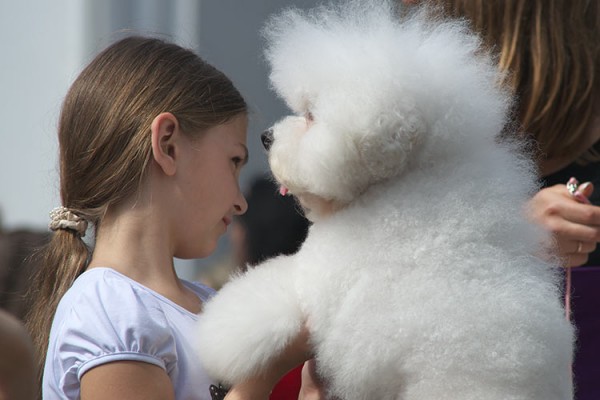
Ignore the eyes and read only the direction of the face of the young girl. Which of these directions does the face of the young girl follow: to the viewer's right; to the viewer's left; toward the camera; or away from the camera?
to the viewer's right

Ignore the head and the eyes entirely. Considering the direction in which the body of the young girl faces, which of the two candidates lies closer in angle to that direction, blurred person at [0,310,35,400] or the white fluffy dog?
the white fluffy dog

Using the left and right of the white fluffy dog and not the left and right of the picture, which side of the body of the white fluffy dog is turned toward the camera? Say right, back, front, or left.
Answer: left

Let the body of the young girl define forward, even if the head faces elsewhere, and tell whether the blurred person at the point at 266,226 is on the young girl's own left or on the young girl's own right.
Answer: on the young girl's own left

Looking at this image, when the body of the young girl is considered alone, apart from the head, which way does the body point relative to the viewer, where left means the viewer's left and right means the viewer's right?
facing to the right of the viewer

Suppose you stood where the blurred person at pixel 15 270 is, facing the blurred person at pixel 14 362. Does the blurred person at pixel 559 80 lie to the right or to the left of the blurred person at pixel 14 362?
left

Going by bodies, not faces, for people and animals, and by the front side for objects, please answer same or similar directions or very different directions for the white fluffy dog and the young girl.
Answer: very different directions

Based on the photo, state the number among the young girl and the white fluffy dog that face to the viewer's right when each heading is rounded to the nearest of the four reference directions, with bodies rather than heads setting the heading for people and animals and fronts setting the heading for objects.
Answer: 1
